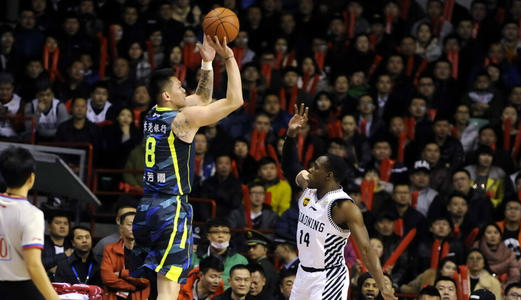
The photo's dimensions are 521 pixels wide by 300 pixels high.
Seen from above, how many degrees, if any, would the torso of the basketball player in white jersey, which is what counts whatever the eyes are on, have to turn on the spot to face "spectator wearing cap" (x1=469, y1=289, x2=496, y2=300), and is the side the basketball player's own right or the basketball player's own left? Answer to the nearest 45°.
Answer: approximately 180°

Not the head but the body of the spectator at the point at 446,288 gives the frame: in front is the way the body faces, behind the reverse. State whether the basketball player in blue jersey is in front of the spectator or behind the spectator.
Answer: in front

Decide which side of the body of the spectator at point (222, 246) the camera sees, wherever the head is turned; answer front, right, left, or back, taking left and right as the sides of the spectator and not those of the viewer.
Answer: front

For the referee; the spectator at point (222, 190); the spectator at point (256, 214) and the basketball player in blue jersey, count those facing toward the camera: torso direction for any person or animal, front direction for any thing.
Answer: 2

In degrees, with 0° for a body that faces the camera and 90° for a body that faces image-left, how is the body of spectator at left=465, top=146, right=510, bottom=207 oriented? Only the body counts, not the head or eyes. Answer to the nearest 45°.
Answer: approximately 0°

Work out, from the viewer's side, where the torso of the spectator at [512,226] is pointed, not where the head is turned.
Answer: toward the camera

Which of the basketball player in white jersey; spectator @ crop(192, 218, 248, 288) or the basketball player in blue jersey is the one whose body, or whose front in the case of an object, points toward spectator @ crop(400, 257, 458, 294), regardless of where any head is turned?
the basketball player in blue jersey
